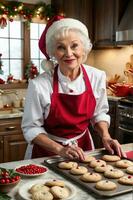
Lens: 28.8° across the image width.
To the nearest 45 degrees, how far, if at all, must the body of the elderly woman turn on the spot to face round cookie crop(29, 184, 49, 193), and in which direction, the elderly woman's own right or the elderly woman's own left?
0° — they already face it

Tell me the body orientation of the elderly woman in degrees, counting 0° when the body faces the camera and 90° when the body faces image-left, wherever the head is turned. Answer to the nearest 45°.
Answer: approximately 0°

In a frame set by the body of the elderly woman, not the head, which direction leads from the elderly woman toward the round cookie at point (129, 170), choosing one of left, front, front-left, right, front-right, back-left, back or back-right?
front-left

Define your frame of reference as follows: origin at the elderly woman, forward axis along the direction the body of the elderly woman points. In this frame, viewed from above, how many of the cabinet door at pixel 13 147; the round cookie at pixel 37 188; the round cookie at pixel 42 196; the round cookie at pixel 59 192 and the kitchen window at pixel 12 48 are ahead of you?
3

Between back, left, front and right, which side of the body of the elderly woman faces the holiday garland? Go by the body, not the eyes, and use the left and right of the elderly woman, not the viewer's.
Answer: back

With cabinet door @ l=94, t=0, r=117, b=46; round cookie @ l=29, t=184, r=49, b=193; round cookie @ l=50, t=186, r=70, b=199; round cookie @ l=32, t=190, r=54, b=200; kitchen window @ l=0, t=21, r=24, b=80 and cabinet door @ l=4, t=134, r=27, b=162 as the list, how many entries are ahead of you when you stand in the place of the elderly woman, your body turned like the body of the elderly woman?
3

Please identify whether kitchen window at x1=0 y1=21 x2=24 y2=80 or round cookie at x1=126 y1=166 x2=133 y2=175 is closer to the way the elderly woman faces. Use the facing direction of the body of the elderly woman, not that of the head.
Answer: the round cookie

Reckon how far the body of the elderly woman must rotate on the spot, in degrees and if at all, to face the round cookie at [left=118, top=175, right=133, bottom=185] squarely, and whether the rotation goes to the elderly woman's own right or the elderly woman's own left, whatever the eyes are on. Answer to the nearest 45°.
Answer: approximately 45° to the elderly woman's own left

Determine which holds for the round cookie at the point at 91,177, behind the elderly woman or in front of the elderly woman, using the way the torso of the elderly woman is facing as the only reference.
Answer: in front

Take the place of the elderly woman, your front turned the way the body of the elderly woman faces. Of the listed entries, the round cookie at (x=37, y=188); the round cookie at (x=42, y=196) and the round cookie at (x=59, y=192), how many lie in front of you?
3

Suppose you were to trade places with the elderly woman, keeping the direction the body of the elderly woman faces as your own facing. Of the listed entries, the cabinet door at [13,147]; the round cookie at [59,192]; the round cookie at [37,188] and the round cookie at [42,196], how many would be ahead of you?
3

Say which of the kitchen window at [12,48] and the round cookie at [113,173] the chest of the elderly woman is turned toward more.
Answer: the round cookie
